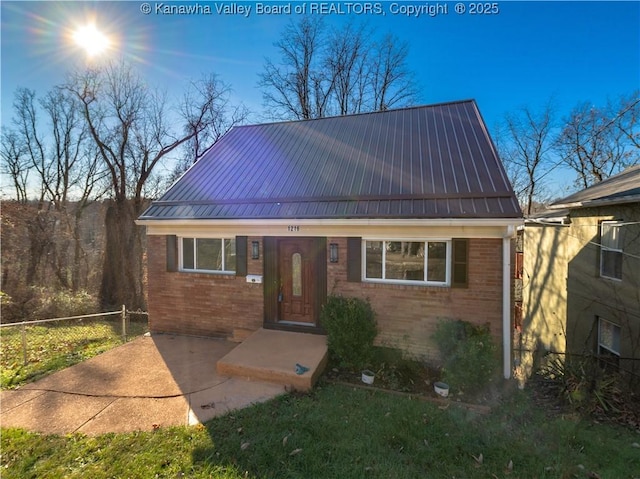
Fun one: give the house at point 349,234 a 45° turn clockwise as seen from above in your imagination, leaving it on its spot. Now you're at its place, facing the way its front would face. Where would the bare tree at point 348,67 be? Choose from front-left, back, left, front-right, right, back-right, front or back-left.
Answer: back-right

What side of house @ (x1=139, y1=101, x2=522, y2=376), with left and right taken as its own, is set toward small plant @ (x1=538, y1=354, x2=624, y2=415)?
left

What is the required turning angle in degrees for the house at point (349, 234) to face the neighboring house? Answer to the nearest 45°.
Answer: approximately 90° to its left

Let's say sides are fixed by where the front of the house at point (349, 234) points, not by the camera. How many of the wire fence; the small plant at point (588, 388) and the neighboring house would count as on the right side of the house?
1

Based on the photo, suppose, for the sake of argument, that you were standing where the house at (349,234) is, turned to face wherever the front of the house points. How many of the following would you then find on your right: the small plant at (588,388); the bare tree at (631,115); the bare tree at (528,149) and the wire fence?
1

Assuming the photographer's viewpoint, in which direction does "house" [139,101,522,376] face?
facing the viewer

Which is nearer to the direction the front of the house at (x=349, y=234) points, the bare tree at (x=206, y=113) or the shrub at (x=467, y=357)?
the shrub

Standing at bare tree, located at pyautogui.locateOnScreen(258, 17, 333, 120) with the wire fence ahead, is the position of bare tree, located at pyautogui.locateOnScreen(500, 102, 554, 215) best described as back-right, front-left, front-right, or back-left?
back-left

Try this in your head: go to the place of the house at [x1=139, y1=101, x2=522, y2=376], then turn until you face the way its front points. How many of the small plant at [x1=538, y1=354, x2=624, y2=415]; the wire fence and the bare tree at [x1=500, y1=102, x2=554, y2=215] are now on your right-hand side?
1

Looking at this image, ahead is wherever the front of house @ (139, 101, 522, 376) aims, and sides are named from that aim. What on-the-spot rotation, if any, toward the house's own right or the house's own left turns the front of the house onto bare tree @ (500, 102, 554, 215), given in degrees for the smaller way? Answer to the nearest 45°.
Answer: approximately 135° to the house's own left

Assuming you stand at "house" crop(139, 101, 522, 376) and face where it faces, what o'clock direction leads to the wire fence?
The wire fence is roughly at 3 o'clock from the house.

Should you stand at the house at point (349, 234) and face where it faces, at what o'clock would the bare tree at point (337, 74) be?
The bare tree is roughly at 6 o'clock from the house.

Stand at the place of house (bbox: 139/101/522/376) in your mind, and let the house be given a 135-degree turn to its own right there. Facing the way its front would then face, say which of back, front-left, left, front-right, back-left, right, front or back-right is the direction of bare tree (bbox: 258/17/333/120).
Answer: front-right
